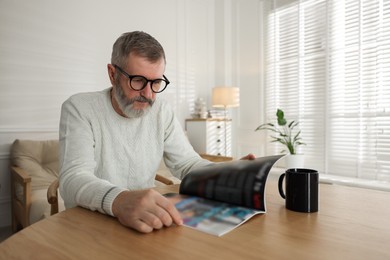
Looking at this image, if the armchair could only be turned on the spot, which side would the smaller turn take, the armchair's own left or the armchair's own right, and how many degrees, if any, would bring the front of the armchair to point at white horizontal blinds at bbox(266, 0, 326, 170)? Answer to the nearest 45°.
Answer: approximately 45° to the armchair's own left

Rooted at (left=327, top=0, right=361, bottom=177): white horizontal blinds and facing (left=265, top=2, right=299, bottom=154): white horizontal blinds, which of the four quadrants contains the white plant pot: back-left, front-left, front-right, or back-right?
front-left

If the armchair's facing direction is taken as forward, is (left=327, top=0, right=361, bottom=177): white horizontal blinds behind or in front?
in front

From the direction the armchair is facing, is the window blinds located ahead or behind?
ahead

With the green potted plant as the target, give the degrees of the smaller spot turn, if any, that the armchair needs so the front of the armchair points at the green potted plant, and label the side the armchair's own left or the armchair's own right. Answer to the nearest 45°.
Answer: approximately 45° to the armchair's own left

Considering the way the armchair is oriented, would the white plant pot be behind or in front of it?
in front

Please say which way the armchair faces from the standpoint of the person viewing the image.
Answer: facing the viewer and to the right of the viewer

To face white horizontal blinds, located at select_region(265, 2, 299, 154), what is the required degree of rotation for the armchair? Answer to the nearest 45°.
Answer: approximately 45° to its left
